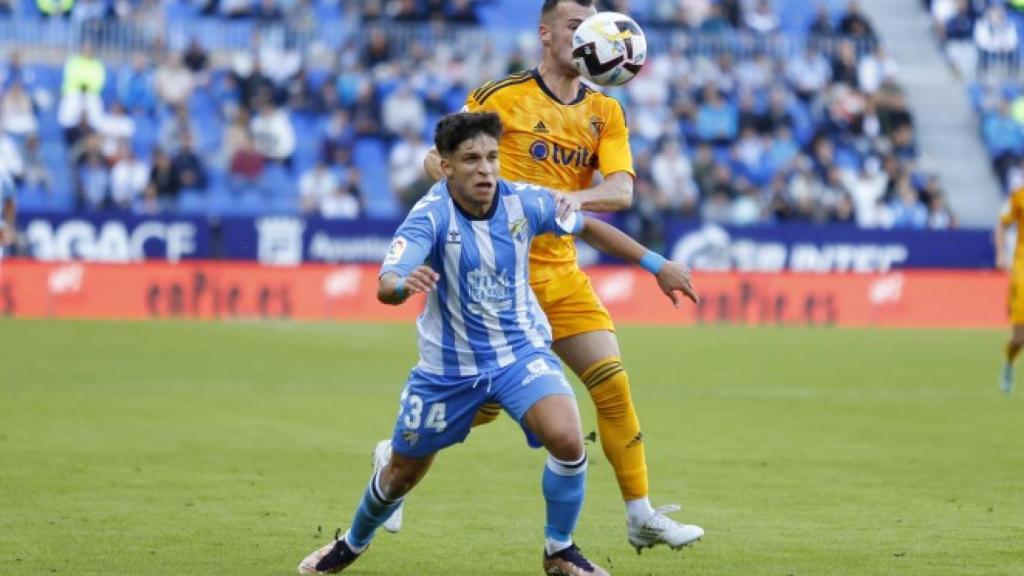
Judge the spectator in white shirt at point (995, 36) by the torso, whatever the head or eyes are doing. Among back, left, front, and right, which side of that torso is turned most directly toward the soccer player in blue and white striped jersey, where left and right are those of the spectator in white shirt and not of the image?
front

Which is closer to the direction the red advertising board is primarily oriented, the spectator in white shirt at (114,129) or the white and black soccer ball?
the white and black soccer ball

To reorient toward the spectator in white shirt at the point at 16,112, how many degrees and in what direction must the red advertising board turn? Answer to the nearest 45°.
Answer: approximately 90° to its right

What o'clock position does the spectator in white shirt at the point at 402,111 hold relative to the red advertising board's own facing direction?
The spectator in white shirt is roughly at 6 o'clock from the red advertising board.

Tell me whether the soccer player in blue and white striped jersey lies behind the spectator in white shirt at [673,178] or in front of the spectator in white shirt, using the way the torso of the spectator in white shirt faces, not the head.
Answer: in front

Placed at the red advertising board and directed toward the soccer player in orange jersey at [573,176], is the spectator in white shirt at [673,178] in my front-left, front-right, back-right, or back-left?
back-left

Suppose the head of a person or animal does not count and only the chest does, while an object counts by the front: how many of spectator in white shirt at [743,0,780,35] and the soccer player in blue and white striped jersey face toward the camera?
2

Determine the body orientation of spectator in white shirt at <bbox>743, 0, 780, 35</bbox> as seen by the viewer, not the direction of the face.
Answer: toward the camera

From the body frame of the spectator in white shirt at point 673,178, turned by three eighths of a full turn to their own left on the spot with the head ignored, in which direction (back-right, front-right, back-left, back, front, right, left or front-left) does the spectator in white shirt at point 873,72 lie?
front

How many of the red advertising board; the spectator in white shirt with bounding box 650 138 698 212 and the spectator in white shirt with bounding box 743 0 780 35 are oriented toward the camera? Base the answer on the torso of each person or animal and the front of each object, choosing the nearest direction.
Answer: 3

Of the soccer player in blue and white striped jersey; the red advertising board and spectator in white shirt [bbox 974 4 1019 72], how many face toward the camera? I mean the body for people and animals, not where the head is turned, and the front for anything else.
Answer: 3

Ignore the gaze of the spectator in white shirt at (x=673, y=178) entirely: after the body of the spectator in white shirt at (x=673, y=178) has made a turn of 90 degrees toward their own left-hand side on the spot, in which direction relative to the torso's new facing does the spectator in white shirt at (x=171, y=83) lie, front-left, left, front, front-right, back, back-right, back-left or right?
back

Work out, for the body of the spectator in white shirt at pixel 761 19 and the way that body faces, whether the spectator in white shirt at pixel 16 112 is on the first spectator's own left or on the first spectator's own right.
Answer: on the first spectator's own right

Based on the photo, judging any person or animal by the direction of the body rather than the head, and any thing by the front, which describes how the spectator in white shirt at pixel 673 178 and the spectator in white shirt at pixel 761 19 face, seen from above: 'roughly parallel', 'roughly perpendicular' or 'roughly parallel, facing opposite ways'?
roughly parallel
